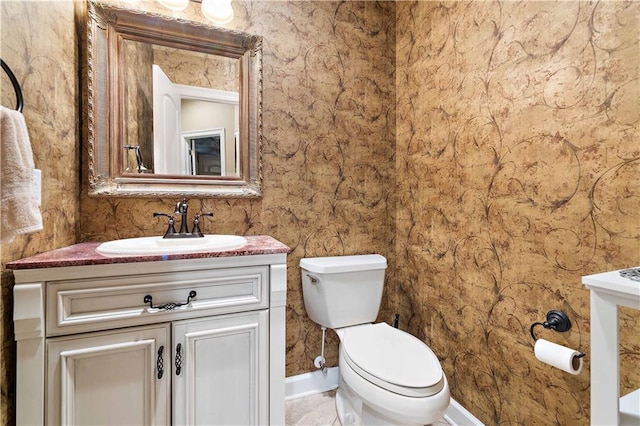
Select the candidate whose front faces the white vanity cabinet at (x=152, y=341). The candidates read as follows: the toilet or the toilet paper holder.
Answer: the toilet paper holder

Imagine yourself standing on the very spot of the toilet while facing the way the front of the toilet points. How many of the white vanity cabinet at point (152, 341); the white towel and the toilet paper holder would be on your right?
2

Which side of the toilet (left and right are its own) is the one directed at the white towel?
right

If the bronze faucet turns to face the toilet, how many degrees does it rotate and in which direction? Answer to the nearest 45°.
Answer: approximately 45° to its left

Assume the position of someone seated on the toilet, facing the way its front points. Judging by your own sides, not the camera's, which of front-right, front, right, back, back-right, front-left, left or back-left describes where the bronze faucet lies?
back-right

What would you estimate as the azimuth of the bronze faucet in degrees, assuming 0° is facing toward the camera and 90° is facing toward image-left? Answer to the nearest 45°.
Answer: approximately 0°

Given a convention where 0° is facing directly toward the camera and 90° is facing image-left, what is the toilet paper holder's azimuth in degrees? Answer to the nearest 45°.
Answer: approximately 45°
